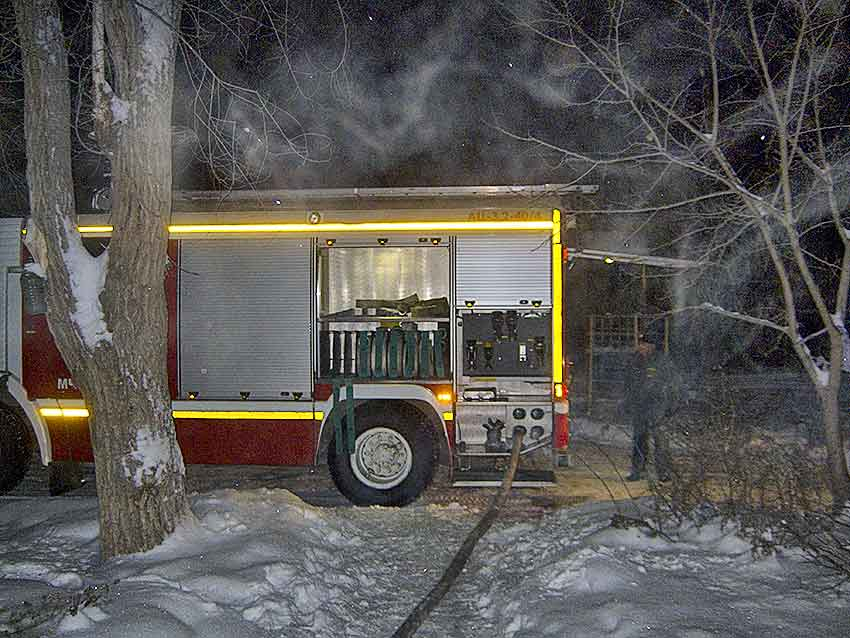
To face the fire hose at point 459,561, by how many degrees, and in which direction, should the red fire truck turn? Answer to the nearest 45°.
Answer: approximately 90° to its left

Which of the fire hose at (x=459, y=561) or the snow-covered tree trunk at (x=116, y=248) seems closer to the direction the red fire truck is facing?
the snow-covered tree trunk

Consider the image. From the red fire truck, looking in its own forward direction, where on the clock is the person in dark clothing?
The person in dark clothing is roughly at 6 o'clock from the red fire truck.

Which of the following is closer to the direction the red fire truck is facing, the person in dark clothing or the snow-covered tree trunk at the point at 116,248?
the snow-covered tree trunk

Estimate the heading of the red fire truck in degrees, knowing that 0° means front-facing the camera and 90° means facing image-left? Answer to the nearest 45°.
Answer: approximately 90°

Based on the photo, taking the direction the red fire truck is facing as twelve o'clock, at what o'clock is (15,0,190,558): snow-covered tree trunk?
The snow-covered tree trunk is roughly at 10 o'clock from the red fire truck.
